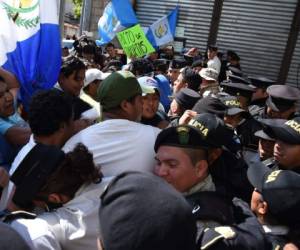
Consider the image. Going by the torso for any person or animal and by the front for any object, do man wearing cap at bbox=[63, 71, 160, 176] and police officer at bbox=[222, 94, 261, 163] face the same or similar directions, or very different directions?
very different directions

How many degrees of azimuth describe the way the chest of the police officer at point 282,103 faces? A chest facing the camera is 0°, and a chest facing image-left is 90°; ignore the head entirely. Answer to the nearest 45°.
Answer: approximately 45°

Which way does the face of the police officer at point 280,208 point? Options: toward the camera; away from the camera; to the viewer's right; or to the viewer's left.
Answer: to the viewer's left

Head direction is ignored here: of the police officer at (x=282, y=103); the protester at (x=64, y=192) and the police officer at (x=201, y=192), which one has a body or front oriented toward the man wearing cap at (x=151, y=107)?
the police officer at (x=282, y=103)

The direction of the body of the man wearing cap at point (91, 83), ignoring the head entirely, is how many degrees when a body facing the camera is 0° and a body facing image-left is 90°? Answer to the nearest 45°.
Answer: approximately 270°

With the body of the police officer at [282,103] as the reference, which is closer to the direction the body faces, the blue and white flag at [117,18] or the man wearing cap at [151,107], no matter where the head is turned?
the man wearing cap

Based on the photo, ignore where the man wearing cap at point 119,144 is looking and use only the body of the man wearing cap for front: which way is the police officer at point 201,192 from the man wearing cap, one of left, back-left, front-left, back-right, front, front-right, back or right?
right

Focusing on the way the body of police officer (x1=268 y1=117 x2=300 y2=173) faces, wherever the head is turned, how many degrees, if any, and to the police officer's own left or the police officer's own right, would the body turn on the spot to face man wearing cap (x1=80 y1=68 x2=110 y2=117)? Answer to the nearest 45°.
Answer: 0° — they already face them

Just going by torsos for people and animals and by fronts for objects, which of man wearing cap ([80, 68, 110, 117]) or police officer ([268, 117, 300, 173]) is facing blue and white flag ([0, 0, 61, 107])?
the police officer
